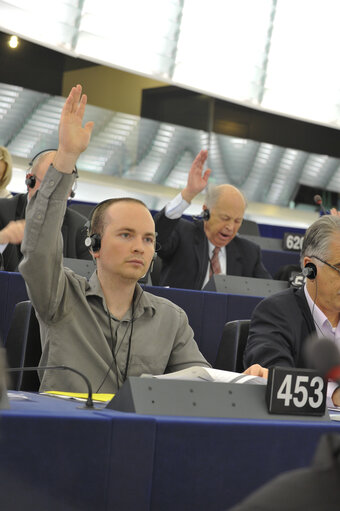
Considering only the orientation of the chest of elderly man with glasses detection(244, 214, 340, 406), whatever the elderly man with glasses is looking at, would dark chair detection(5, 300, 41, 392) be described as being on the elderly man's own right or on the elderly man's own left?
on the elderly man's own right

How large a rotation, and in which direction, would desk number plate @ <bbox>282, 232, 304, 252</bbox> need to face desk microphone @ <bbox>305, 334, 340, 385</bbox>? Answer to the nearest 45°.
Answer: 0° — it already faces it

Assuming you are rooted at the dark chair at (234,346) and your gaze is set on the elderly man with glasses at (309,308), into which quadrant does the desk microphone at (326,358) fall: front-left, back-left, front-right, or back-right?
front-right

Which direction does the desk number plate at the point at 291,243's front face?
toward the camera

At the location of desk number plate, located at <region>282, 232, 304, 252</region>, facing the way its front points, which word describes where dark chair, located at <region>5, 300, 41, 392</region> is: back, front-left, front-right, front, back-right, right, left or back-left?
front

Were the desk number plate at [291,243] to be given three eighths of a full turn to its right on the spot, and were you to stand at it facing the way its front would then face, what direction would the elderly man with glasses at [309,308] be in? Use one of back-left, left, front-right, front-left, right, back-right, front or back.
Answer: back-left

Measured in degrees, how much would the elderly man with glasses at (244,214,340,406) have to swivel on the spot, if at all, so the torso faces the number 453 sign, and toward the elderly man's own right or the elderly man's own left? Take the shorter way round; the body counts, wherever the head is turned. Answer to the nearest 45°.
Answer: approximately 45° to the elderly man's own right

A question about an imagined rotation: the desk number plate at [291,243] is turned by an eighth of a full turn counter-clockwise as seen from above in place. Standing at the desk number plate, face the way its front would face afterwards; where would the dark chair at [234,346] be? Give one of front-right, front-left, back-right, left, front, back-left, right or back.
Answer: front-right

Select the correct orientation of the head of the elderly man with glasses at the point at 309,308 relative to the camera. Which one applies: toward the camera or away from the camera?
toward the camera

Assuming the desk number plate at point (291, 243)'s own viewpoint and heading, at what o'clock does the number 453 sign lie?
The number 453 sign is roughly at 12 o'clock from the desk number plate.
